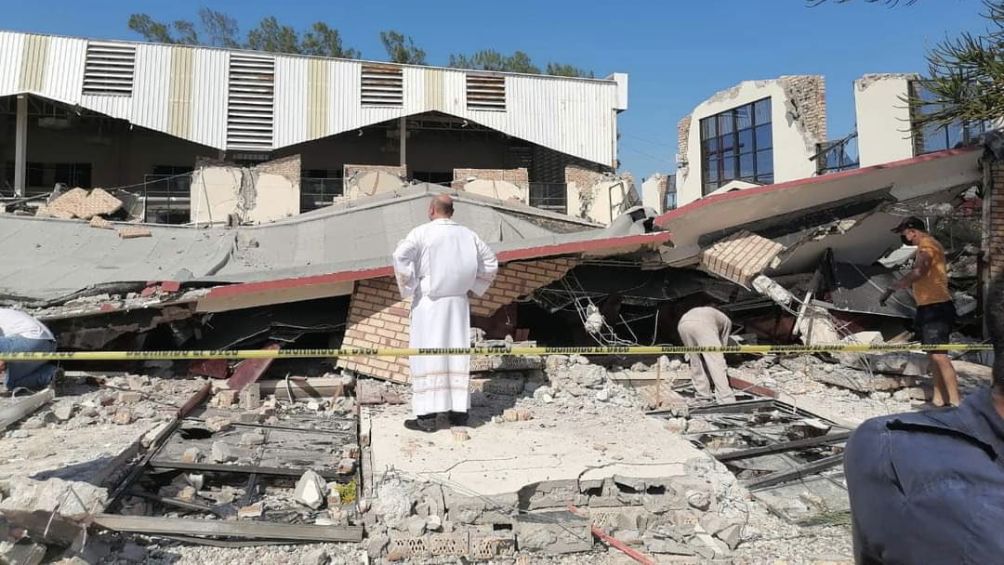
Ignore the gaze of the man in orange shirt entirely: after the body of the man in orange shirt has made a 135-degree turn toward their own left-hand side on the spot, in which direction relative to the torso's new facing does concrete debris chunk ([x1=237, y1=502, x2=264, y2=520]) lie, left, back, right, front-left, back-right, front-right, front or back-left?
right

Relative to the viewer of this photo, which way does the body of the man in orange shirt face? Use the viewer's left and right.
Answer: facing to the left of the viewer

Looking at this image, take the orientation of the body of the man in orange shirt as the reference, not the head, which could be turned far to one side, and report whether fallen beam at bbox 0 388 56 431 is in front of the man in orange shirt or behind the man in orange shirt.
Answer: in front

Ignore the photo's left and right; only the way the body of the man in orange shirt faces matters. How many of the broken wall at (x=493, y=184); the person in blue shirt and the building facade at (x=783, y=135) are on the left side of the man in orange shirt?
1

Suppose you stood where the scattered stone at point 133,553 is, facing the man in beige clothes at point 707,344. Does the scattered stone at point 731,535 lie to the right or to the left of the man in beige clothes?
right

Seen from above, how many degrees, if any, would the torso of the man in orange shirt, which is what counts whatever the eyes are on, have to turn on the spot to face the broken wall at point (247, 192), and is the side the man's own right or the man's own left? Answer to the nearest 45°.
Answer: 0° — they already face it

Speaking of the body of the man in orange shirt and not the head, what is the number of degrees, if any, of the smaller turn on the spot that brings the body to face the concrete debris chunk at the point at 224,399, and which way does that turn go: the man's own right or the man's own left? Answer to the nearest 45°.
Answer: approximately 45° to the man's own left

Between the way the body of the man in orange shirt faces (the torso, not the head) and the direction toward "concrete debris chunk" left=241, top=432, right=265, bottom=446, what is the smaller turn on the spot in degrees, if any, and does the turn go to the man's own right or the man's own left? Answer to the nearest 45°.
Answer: approximately 45° to the man's own left

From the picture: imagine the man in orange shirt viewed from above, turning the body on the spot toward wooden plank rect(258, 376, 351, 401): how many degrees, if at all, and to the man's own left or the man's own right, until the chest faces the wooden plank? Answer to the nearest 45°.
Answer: approximately 45° to the man's own left

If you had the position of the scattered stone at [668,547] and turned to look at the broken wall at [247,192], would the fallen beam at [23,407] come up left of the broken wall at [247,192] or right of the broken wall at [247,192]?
left

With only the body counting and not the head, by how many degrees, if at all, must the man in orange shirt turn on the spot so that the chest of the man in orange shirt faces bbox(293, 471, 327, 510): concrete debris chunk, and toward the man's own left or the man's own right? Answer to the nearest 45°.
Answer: approximately 45° to the man's own left

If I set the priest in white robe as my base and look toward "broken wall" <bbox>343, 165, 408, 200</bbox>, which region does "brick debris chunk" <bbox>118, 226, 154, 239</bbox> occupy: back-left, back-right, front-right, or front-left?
front-left

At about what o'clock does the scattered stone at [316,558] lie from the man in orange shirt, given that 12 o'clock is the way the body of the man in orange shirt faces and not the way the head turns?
The scattered stone is roughly at 10 o'clock from the man in orange shirt.

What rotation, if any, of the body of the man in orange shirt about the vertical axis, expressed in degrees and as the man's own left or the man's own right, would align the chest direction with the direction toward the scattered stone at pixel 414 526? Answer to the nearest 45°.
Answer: approximately 45° to the man's own left

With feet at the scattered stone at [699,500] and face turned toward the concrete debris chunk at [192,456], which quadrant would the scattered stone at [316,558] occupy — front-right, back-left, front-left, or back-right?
front-left

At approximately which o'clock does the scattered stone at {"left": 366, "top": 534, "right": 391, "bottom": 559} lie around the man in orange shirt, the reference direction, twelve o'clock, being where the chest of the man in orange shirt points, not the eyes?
The scattered stone is roughly at 10 o'clock from the man in orange shirt.

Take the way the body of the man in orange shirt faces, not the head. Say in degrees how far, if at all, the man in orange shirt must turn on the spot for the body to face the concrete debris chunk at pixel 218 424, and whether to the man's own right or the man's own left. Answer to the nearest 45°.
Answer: approximately 45° to the man's own left

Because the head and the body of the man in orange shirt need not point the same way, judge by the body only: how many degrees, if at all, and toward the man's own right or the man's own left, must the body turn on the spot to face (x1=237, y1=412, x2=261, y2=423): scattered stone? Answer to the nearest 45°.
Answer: approximately 45° to the man's own left
